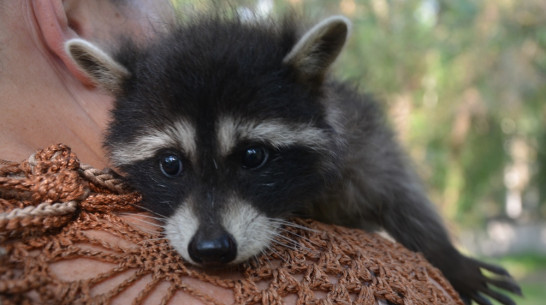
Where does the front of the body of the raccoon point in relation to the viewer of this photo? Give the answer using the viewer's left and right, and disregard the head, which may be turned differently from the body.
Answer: facing the viewer
